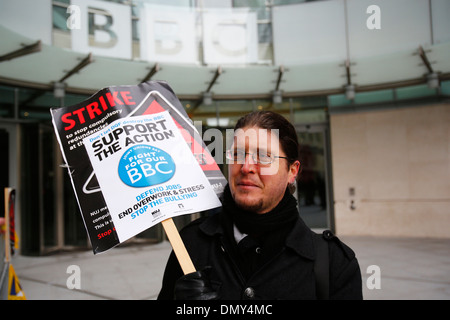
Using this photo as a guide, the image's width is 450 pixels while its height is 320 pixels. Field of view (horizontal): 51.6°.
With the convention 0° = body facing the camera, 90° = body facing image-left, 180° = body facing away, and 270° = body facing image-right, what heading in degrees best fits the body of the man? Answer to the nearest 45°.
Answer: approximately 45°

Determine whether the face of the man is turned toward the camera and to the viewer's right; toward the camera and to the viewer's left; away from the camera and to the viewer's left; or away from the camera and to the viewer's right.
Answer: toward the camera and to the viewer's left
